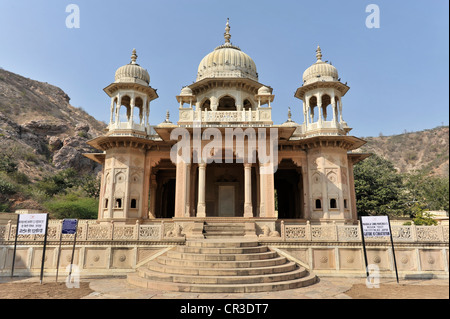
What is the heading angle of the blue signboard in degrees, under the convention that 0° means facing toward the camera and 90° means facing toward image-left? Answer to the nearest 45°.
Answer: approximately 0°

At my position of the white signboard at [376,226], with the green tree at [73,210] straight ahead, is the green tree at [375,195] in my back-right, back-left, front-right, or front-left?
front-right

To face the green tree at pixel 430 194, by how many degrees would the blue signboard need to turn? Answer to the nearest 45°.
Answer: approximately 90° to its left

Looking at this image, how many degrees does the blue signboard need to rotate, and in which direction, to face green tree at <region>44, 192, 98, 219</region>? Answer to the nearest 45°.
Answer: approximately 180°

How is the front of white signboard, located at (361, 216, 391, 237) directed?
toward the camera

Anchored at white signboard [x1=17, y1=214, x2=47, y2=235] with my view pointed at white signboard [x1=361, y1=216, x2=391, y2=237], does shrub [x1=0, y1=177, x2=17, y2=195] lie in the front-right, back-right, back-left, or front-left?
back-left

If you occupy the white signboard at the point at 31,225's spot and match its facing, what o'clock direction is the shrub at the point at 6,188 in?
The shrub is roughly at 6 o'clock from the white signboard.

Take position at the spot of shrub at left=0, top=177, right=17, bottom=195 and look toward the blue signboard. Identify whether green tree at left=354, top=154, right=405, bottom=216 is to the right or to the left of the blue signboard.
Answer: left

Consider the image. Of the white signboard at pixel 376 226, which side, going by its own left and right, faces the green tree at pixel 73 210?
right

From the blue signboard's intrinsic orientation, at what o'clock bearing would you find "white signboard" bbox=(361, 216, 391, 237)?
The white signboard is roughly at 10 o'clock from the blue signboard.

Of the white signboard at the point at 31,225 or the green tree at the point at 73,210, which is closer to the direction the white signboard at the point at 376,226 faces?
the white signboard

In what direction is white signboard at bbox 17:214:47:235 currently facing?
toward the camera

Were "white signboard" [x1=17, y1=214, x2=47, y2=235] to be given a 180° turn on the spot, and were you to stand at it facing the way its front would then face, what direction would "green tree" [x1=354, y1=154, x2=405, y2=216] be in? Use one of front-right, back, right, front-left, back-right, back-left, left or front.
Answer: right

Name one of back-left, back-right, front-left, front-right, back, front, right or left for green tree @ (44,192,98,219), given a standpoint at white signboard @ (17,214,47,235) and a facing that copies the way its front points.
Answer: back

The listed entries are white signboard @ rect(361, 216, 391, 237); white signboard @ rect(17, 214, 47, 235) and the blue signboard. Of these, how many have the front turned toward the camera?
3
